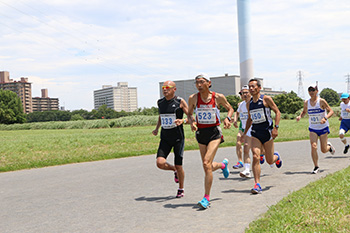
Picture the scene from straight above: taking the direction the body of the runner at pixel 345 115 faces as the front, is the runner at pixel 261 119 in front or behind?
in front

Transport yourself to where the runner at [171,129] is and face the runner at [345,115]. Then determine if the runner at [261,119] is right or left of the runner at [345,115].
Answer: right

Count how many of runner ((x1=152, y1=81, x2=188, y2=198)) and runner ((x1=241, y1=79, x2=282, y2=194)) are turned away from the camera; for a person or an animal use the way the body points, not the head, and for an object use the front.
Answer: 0

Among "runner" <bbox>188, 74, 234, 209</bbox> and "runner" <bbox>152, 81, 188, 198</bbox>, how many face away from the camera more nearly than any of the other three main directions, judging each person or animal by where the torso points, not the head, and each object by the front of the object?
0

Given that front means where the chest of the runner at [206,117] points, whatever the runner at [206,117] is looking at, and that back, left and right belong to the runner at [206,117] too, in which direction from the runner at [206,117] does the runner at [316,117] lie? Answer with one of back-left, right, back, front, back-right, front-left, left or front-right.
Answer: back

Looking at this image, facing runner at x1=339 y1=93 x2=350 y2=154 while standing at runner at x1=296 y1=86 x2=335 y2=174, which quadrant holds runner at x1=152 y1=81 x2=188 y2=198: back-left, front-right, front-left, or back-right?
back-left

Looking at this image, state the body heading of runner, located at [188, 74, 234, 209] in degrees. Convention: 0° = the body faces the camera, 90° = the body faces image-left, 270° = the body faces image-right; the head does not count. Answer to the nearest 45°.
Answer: approximately 45°

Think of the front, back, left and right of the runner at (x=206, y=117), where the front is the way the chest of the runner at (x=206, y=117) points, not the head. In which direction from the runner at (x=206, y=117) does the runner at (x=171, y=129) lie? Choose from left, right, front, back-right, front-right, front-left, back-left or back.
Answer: right

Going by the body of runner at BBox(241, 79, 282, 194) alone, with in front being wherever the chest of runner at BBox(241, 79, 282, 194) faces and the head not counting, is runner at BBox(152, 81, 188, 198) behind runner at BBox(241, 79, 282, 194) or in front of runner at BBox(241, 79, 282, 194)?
in front

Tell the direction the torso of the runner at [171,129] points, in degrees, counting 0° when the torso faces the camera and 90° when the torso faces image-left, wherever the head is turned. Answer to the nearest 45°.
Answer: approximately 45°

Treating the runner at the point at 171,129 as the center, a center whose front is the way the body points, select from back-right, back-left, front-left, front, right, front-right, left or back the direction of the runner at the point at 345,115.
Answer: back
